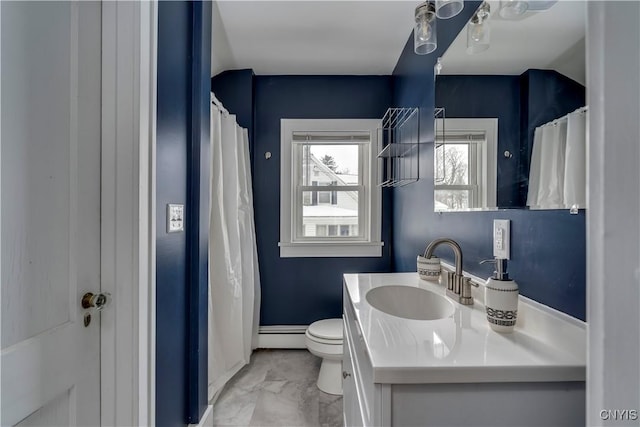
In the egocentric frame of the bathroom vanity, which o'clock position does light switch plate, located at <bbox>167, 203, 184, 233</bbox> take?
The light switch plate is roughly at 12 o'clock from the bathroom vanity.

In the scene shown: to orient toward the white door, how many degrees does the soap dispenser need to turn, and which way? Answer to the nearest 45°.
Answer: approximately 45° to its left

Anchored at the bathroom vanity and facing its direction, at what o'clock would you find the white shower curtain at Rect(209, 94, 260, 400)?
The white shower curtain is roughly at 1 o'clock from the bathroom vanity.

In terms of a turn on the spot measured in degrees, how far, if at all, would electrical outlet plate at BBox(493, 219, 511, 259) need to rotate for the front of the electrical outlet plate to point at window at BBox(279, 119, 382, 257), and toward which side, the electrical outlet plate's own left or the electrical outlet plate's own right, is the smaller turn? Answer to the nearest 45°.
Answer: approximately 90° to the electrical outlet plate's own right

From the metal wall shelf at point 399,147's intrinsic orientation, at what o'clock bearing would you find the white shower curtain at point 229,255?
The white shower curtain is roughly at 11 o'clock from the metal wall shelf.

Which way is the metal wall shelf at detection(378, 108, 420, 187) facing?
to the viewer's left

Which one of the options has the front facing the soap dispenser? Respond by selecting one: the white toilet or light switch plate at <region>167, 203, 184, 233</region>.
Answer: the light switch plate

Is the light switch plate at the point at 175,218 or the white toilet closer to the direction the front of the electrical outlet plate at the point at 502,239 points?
the light switch plate

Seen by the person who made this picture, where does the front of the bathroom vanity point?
facing to the left of the viewer
